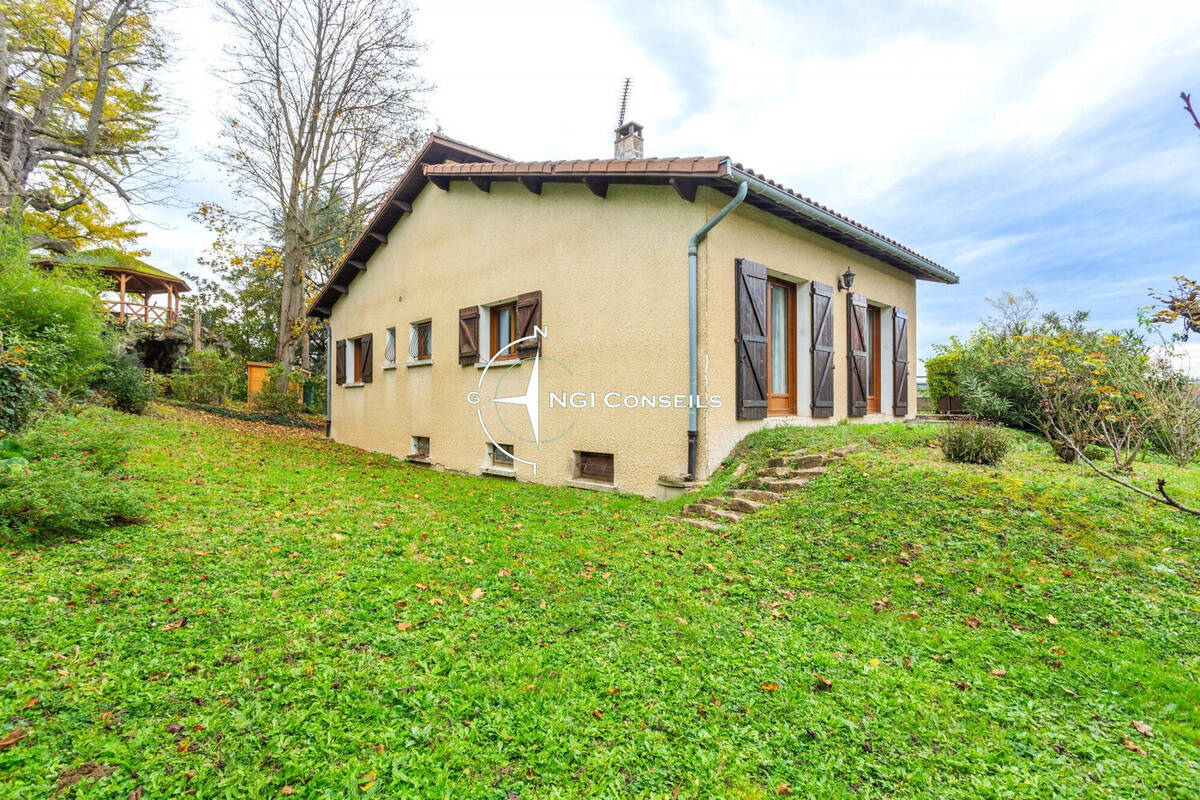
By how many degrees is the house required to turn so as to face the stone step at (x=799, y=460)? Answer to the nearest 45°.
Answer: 0° — it already faces it

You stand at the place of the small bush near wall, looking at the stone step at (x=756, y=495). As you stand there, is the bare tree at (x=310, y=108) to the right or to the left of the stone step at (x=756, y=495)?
right

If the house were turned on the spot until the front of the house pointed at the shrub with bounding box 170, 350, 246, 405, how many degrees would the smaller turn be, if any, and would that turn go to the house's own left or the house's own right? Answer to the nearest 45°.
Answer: approximately 180°

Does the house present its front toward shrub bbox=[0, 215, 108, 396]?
no

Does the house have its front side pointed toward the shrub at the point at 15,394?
no

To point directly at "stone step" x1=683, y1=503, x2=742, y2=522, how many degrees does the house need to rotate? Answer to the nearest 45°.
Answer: approximately 45° to its right

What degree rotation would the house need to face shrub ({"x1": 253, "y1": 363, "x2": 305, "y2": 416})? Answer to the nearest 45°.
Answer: approximately 180°

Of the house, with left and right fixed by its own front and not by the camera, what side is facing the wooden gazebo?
back

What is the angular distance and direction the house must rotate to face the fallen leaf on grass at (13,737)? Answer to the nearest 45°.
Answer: approximately 45° to its right

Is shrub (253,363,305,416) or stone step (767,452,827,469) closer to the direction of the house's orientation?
the stone step

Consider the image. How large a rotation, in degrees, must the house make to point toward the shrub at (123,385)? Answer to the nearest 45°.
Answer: approximately 135° to its right

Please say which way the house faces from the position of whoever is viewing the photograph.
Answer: facing the viewer and to the right of the viewer

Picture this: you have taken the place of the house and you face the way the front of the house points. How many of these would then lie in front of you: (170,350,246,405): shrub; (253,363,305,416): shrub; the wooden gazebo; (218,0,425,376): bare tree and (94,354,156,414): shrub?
0

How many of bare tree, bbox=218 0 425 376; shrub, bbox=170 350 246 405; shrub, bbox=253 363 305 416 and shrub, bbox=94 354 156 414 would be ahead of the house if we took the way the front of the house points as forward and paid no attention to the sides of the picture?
0
